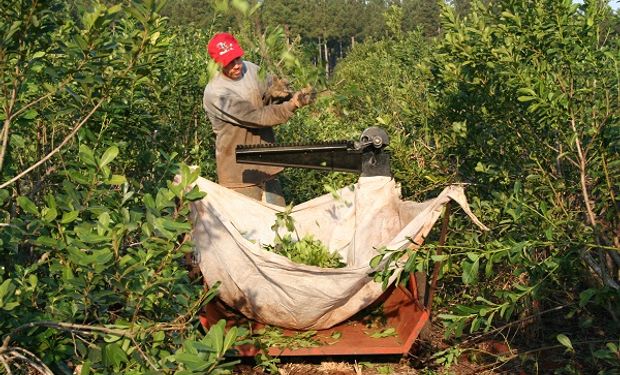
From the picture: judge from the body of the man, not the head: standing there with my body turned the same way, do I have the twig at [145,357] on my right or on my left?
on my right

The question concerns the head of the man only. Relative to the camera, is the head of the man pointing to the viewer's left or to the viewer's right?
to the viewer's right

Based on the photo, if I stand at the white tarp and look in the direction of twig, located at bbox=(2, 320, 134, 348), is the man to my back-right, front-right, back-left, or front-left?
back-right

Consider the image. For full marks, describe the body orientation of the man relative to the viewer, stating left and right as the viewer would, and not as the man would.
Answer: facing the viewer and to the right of the viewer

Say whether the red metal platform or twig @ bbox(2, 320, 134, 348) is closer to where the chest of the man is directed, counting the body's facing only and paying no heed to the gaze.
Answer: the red metal platform

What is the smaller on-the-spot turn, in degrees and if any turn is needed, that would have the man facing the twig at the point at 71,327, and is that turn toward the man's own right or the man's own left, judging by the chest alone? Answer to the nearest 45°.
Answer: approximately 45° to the man's own right

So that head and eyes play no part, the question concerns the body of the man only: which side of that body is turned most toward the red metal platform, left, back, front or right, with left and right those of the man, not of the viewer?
front

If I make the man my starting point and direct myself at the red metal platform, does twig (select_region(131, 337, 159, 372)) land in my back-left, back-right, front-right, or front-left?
front-right
